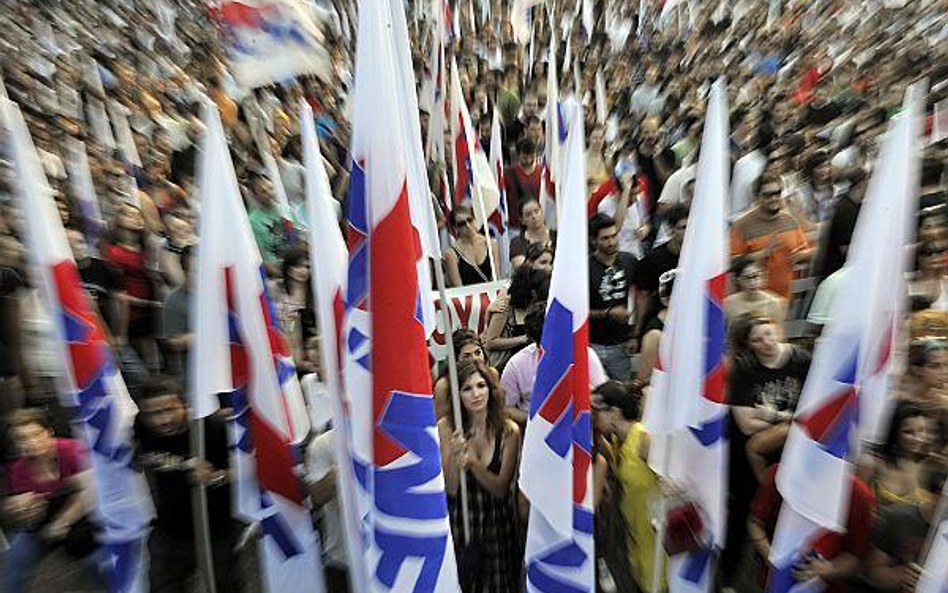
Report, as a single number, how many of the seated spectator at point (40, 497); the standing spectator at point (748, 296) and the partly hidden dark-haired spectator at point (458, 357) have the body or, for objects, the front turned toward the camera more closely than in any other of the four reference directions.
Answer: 3

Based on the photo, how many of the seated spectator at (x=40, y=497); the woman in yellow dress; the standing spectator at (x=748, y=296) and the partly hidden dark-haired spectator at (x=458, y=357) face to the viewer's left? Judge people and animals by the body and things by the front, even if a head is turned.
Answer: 1

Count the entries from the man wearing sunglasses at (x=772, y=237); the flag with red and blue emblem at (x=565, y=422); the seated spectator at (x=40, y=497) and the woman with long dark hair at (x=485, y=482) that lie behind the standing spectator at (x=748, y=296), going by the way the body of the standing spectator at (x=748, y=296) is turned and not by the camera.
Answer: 1

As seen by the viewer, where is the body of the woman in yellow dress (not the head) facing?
to the viewer's left

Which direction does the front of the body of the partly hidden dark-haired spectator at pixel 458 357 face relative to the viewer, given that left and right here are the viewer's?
facing the viewer

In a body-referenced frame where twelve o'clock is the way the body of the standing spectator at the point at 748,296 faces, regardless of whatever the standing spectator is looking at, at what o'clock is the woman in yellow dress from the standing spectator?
The woman in yellow dress is roughly at 1 o'clock from the standing spectator.

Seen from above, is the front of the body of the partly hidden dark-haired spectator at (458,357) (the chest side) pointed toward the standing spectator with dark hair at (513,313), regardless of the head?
no

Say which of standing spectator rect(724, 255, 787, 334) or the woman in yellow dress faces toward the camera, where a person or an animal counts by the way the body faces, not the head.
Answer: the standing spectator

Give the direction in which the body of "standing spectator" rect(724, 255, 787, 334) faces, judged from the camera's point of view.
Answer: toward the camera

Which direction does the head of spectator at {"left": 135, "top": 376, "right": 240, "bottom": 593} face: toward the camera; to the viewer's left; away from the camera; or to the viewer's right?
toward the camera

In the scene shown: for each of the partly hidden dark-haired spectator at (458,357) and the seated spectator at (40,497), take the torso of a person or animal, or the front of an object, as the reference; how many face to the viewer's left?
0

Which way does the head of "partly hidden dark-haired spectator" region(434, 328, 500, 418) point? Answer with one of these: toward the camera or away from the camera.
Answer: toward the camera

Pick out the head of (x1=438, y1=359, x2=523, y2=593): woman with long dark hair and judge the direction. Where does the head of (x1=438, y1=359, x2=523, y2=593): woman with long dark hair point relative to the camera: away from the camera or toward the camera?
toward the camera
